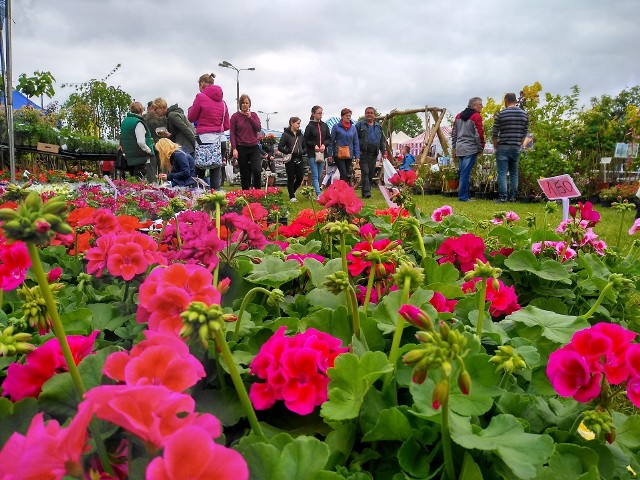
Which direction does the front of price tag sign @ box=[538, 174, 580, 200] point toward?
toward the camera

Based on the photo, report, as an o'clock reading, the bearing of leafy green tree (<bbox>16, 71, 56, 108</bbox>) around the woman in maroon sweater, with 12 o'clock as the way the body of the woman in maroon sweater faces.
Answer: The leafy green tree is roughly at 4 o'clock from the woman in maroon sweater.

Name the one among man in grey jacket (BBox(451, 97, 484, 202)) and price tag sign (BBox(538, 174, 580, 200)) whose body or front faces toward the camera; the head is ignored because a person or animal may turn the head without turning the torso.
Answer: the price tag sign

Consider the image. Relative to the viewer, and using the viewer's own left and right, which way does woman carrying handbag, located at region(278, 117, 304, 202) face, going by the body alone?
facing the viewer and to the right of the viewer

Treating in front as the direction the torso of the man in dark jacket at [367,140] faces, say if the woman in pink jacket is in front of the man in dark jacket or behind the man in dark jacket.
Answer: in front

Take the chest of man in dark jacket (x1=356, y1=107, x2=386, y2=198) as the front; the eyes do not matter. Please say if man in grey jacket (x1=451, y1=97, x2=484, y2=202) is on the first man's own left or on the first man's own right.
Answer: on the first man's own left

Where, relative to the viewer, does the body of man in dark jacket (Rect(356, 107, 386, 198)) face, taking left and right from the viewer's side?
facing the viewer

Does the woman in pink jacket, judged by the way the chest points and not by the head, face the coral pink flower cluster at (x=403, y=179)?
no

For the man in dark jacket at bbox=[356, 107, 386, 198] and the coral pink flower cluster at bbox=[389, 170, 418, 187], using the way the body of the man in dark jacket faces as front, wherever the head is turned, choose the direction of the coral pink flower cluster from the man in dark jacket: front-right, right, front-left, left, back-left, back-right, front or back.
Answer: front

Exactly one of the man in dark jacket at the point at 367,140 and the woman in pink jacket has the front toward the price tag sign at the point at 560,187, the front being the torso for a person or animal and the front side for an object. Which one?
the man in dark jacket
